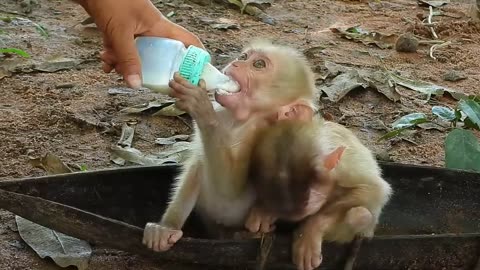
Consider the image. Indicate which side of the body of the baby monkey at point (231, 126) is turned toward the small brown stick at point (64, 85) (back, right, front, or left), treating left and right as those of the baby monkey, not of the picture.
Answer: right

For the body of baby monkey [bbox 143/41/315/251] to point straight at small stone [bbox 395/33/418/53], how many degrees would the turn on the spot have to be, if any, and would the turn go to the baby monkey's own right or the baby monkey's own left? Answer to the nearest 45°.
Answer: approximately 180°

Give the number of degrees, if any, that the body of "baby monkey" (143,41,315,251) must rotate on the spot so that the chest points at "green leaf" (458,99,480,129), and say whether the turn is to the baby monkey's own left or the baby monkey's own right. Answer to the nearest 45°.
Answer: approximately 180°

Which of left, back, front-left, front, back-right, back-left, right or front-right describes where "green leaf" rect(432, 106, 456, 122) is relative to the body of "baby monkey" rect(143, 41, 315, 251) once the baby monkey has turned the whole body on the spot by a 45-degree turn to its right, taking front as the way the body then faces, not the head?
back-right

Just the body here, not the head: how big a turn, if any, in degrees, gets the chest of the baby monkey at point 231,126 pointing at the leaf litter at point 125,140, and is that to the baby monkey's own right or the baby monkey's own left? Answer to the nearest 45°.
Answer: approximately 90° to the baby monkey's own right

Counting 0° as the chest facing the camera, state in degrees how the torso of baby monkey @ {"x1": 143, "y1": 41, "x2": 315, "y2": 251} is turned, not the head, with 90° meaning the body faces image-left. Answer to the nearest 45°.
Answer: approximately 45°
